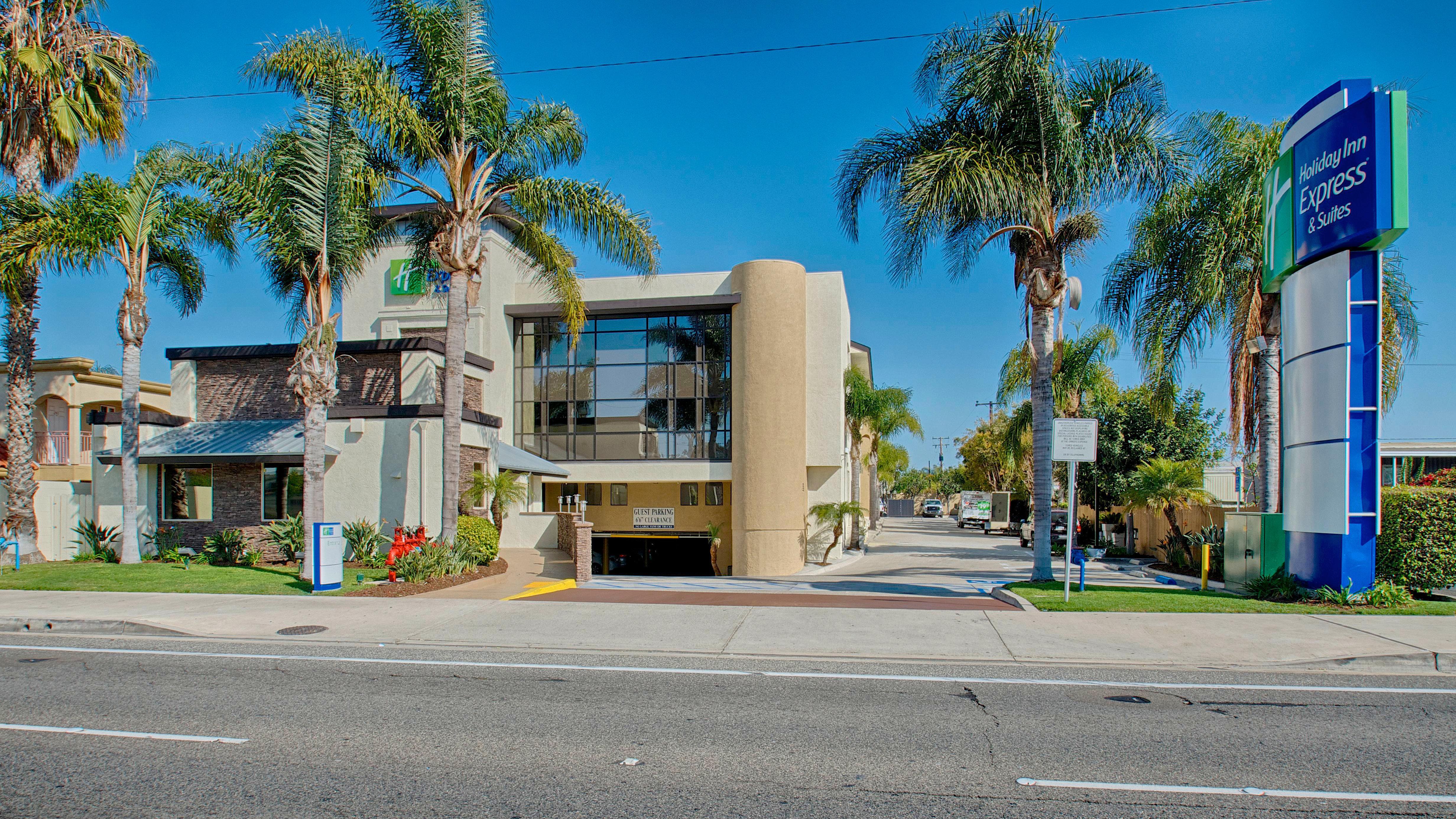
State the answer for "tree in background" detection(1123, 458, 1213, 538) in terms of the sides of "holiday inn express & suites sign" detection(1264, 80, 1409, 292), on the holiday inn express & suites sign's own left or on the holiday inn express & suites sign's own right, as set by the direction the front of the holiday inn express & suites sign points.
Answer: on the holiday inn express & suites sign's own right

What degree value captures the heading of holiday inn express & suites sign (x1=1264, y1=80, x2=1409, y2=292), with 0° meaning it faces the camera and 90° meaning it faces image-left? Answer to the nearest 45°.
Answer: approximately 45°

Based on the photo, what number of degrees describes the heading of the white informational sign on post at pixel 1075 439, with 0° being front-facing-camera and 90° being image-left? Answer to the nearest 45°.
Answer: approximately 0°

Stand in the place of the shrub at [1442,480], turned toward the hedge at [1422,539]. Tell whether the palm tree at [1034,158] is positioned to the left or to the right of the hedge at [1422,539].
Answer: right

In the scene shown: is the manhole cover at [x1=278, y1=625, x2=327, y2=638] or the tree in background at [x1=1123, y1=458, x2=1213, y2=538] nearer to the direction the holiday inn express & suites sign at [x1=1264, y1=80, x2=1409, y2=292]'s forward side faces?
the manhole cover

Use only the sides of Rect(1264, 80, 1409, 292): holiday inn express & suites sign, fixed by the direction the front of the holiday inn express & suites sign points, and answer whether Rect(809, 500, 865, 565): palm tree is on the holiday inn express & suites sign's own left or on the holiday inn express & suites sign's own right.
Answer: on the holiday inn express & suites sign's own right
